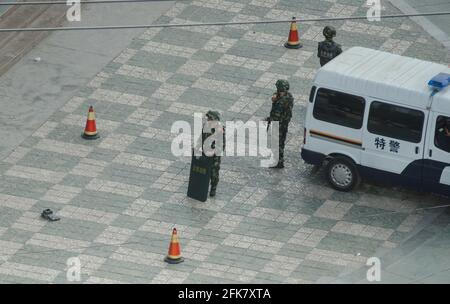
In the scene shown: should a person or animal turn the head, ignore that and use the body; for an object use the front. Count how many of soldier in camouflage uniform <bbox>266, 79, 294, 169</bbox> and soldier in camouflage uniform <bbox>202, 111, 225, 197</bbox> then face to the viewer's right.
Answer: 0

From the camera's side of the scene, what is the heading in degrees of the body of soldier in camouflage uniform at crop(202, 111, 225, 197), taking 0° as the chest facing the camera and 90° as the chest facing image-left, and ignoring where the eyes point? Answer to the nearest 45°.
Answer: approximately 45°

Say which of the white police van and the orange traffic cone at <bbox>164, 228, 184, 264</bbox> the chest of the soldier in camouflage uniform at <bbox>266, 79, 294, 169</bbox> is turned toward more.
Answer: the orange traffic cone

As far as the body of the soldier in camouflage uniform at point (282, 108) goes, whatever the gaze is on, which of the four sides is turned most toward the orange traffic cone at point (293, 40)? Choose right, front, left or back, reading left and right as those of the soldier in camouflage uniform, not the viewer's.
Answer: right

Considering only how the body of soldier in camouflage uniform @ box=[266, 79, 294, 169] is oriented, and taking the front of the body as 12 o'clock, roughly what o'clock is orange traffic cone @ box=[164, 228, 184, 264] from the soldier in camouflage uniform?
The orange traffic cone is roughly at 10 o'clock from the soldier in camouflage uniform.

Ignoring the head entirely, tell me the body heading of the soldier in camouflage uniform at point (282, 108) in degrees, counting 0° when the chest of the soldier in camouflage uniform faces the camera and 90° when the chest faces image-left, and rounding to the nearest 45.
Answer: approximately 90°

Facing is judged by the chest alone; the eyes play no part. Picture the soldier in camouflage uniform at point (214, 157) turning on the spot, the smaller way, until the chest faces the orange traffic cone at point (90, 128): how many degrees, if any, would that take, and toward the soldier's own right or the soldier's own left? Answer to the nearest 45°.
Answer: approximately 90° to the soldier's own right

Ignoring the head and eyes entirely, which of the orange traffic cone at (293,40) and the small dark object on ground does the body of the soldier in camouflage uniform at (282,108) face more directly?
the small dark object on ground

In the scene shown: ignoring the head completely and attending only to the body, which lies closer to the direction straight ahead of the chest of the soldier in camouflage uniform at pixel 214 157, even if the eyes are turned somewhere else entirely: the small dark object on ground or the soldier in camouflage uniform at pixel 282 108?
the small dark object on ground

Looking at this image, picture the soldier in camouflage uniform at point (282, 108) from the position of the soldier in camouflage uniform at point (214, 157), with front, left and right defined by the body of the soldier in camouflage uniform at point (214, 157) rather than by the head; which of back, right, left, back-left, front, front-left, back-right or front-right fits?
back

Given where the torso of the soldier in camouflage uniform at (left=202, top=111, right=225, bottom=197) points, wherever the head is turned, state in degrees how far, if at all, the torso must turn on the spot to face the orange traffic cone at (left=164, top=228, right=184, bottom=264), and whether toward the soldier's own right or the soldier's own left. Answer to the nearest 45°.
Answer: approximately 45° to the soldier's own left
